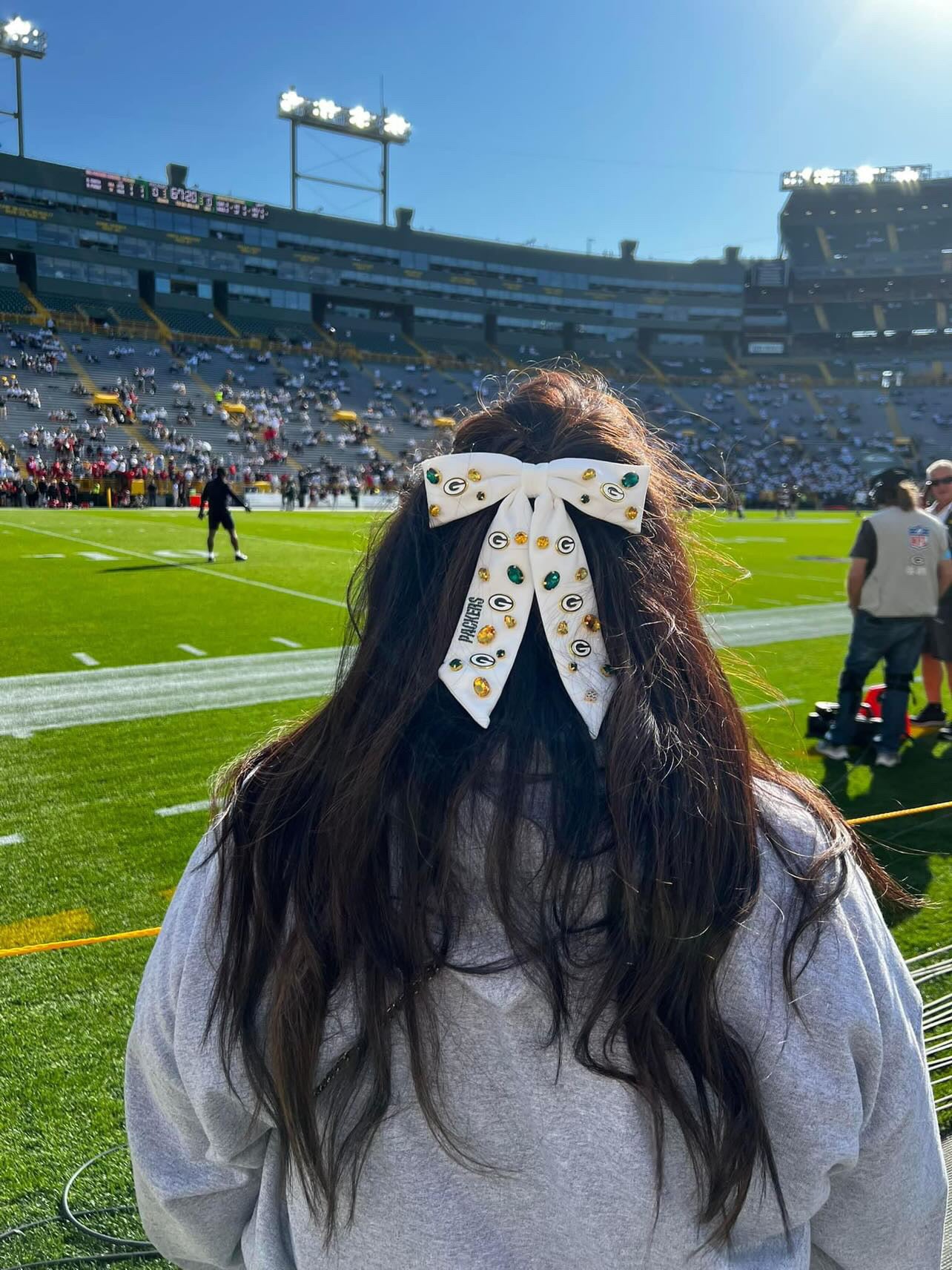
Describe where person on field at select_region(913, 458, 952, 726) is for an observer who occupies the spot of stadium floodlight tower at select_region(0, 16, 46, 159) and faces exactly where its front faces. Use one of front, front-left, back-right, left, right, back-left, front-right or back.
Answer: front-right

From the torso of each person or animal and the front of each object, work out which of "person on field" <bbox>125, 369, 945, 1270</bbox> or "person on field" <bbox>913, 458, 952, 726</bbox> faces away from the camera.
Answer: "person on field" <bbox>125, 369, 945, 1270</bbox>

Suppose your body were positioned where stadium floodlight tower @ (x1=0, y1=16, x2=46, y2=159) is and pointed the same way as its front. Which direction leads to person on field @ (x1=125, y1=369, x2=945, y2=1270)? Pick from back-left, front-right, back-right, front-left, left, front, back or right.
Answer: front-right

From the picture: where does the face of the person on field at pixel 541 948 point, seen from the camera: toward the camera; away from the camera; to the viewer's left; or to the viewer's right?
away from the camera

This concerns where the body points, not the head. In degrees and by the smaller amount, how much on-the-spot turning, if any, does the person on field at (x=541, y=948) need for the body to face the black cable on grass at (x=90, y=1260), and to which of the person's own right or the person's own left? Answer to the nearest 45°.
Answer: approximately 45° to the person's own left

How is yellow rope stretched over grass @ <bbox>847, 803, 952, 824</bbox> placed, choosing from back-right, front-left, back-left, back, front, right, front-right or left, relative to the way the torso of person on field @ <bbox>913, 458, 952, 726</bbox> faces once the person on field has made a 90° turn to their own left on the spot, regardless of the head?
front-right

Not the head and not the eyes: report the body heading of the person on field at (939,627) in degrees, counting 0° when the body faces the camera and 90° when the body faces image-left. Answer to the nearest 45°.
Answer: approximately 45°

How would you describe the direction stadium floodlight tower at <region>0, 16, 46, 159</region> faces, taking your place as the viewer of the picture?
facing the viewer and to the right of the viewer

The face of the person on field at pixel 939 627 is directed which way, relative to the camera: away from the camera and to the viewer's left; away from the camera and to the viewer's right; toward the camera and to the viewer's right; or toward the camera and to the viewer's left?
toward the camera and to the viewer's left

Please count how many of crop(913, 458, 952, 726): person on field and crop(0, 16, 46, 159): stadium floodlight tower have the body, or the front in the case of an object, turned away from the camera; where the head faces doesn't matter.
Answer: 0

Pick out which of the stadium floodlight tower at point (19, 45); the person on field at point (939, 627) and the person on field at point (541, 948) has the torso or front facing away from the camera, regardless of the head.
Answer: the person on field at point (541, 948)

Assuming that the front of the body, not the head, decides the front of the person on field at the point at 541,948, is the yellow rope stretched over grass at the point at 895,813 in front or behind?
in front

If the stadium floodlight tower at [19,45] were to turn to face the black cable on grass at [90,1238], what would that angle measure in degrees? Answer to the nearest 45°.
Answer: approximately 45° to its right

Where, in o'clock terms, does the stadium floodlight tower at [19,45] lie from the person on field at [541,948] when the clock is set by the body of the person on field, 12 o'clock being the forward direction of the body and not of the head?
The stadium floodlight tower is roughly at 11 o'clock from the person on field.

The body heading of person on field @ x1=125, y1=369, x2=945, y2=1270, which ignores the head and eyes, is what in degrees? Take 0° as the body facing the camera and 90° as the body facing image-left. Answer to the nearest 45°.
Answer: approximately 180°
